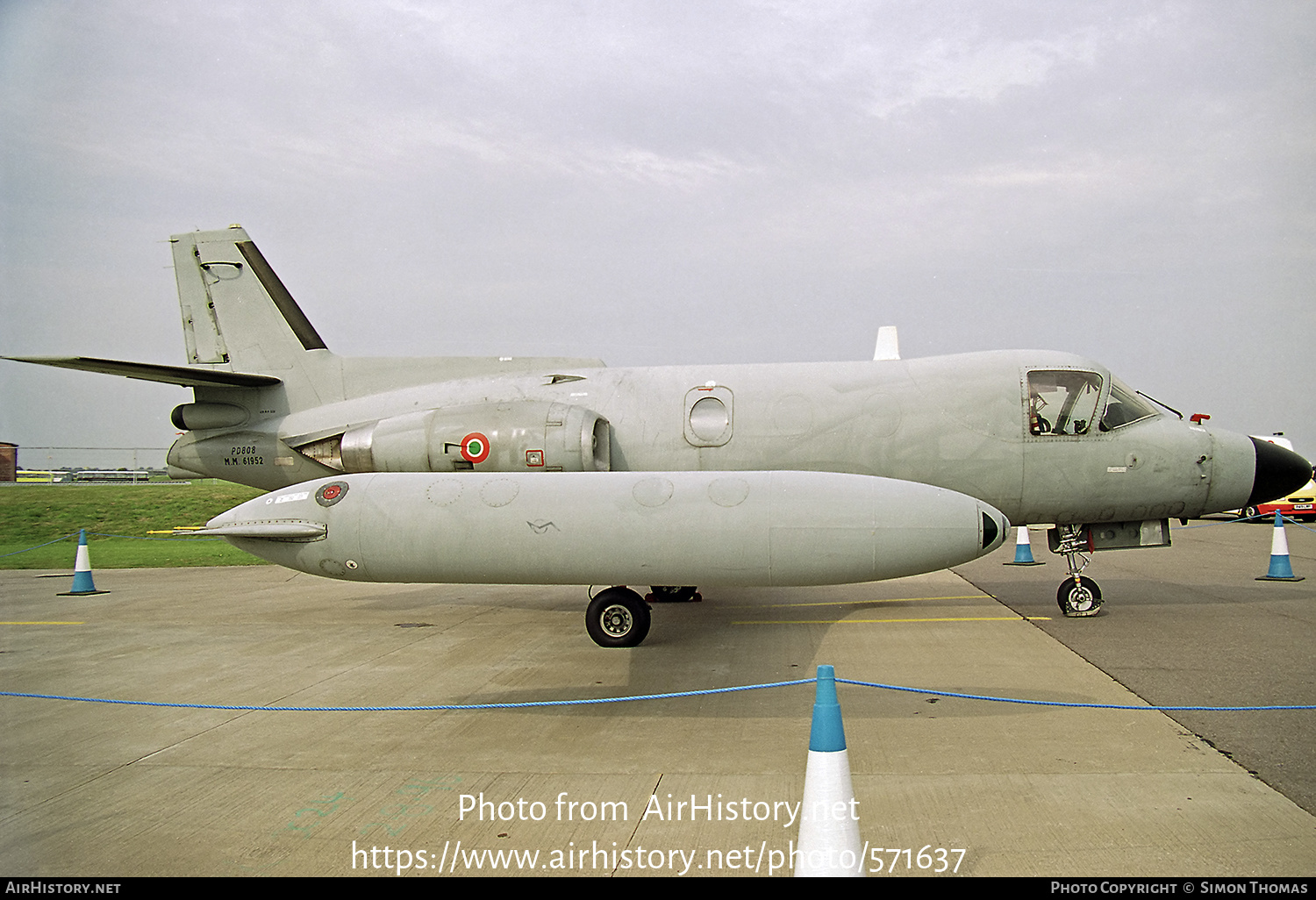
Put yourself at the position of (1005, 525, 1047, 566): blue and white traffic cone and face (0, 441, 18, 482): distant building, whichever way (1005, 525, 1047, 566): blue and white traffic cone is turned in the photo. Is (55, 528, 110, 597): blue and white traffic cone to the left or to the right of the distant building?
left

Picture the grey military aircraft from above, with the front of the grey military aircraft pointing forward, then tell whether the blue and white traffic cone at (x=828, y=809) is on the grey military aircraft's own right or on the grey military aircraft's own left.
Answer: on the grey military aircraft's own right

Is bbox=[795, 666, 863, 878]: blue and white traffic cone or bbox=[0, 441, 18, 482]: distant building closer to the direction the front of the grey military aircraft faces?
the blue and white traffic cone

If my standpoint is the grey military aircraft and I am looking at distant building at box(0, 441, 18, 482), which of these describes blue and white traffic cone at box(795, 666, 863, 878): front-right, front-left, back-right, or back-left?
back-left

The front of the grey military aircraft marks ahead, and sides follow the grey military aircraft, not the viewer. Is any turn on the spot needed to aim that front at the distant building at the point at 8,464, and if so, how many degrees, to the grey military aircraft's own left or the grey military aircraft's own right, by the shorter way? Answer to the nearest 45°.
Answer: approximately 135° to the grey military aircraft's own left

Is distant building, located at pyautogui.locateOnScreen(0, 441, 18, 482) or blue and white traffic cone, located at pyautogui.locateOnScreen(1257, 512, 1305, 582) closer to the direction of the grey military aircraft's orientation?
the blue and white traffic cone

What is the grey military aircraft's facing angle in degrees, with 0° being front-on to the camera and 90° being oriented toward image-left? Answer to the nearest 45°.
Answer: approximately 270°

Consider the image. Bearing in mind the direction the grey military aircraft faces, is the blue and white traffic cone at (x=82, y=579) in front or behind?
behind
